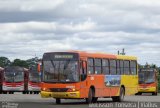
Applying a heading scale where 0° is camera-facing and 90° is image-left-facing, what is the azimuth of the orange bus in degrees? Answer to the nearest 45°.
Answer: approximately 45°
